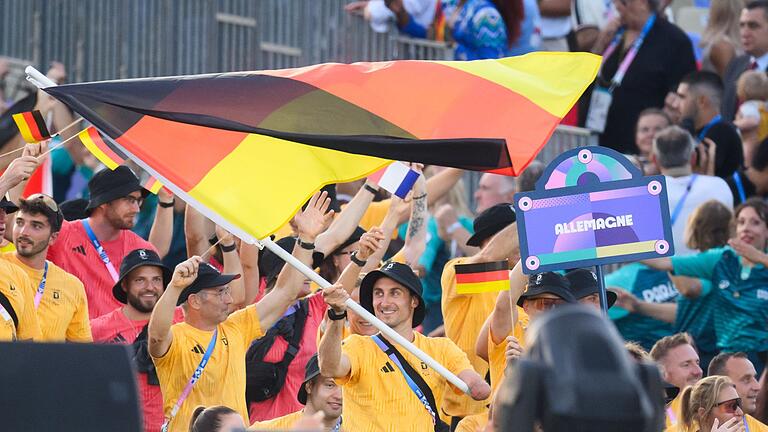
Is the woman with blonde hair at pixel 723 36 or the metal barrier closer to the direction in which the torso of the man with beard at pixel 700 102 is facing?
the metal barrier

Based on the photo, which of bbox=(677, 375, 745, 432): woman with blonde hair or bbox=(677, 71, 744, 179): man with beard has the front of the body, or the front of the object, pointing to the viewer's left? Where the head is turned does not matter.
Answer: the man with beard

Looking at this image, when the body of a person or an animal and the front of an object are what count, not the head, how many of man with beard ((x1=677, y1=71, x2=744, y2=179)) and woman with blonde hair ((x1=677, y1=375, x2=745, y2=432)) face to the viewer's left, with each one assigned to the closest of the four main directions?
1

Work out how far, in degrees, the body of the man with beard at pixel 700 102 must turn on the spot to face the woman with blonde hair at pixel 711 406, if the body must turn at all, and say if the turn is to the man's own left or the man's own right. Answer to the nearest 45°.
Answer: approximately 90° to the man's own left

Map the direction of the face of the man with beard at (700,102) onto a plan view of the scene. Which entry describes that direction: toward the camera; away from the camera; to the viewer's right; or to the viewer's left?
to the viewer's left

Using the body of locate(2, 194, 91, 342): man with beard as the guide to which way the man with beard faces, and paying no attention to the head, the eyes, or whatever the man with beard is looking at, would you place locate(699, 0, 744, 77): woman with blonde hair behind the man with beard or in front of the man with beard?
behind

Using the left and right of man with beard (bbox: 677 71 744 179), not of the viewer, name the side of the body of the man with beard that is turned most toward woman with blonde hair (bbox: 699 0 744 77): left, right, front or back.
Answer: right

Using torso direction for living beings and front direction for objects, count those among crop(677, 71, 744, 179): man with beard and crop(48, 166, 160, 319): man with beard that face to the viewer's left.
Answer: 1

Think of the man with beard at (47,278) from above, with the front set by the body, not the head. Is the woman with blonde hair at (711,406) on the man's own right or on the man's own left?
on the man's own left

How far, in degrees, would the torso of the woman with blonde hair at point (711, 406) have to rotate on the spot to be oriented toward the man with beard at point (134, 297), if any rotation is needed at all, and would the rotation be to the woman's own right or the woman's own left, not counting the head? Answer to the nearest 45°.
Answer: approximately 135° to the woman's own right

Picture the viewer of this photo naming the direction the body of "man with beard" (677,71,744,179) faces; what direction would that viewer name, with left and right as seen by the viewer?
facing to the left of the viewer

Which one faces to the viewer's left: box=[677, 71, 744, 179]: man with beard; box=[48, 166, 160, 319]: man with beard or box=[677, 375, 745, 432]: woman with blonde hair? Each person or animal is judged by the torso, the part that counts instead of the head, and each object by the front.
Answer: box=[677, 71, 744, 179]: man with beard
